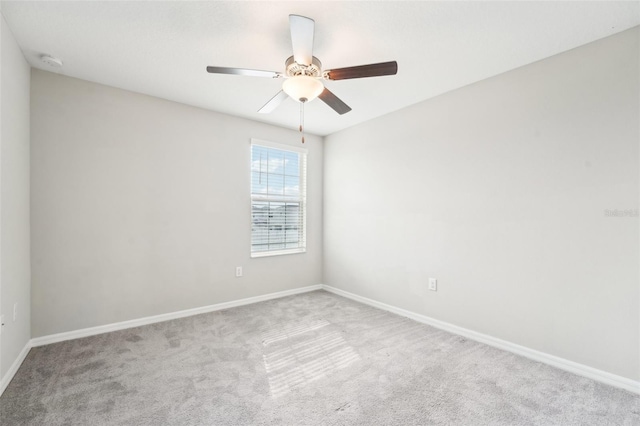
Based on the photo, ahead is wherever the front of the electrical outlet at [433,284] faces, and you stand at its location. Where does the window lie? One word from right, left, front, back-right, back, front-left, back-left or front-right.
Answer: front-right

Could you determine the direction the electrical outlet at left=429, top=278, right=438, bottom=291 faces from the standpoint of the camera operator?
facing the viewer and to the left of the viewer

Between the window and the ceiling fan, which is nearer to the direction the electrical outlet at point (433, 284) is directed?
the ceiling fan

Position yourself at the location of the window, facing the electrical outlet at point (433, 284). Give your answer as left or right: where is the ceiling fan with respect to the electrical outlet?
right

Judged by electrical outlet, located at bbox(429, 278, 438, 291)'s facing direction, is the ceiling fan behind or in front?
in front
